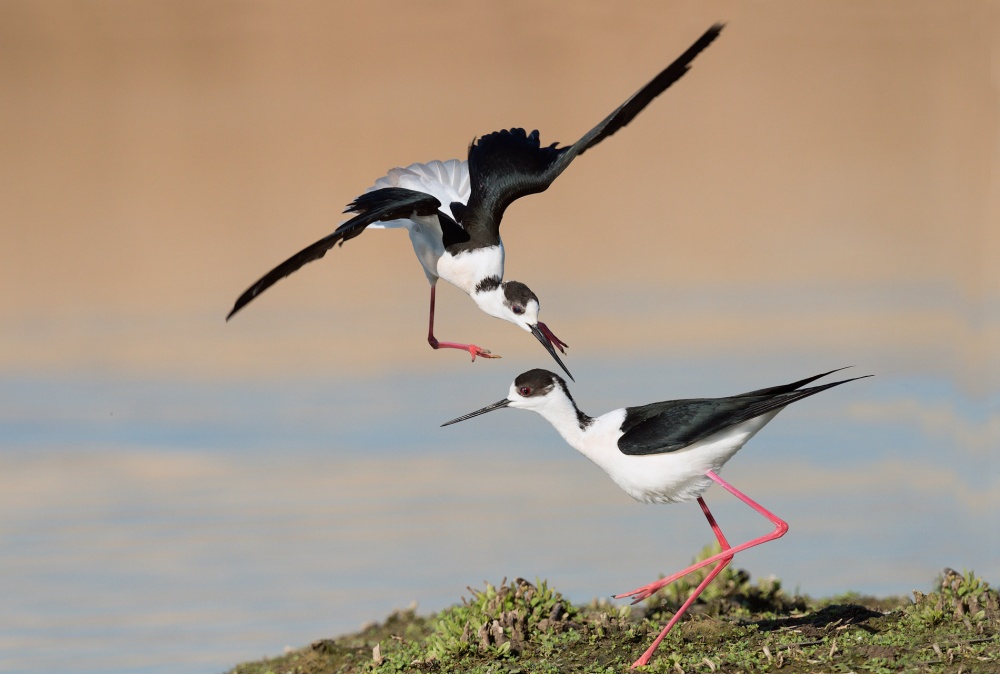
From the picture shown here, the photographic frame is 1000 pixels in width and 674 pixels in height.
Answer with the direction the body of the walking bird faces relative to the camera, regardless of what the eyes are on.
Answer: to the viewer's left
